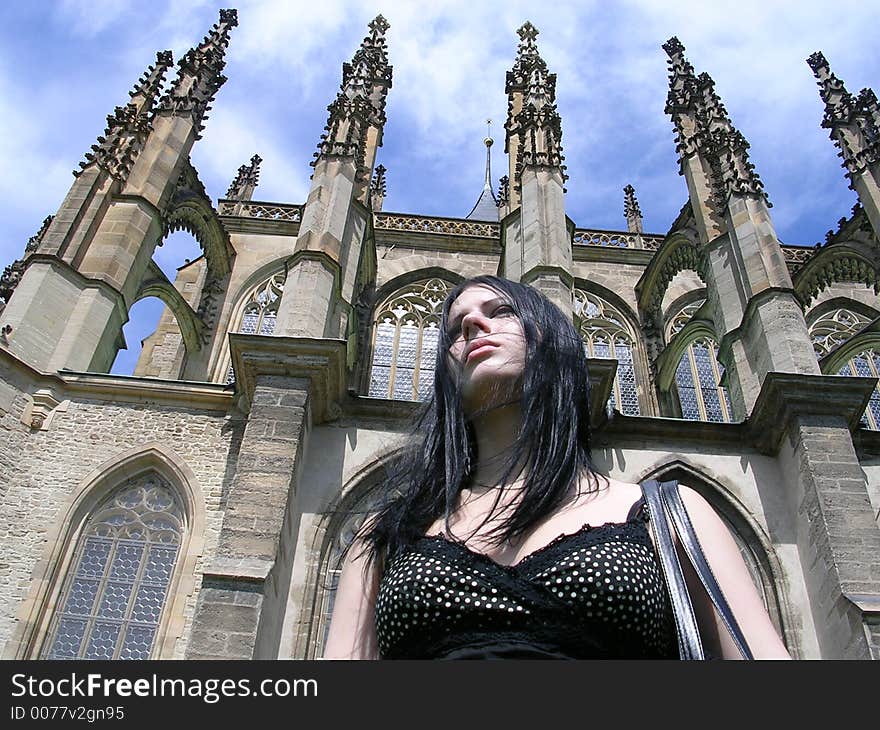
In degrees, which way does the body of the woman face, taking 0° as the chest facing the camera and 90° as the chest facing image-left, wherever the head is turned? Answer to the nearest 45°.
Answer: approximately 0°

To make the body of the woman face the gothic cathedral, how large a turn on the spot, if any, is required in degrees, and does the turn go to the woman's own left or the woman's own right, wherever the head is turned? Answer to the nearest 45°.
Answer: approximately 135° to the woman's own right
